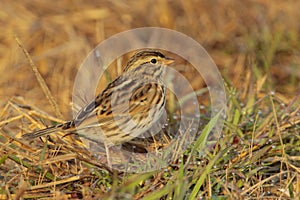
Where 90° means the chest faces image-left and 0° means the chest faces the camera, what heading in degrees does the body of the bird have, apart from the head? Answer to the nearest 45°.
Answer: approximately 270°
